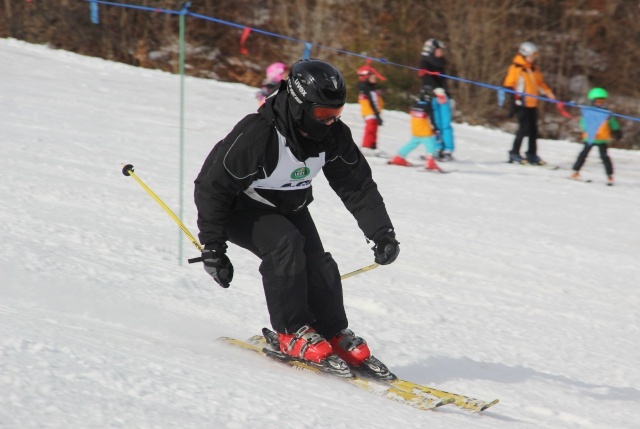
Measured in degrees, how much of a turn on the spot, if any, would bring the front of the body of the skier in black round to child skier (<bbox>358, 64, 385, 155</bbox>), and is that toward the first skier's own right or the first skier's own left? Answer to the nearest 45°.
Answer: approximately 135° to the first skier's own left

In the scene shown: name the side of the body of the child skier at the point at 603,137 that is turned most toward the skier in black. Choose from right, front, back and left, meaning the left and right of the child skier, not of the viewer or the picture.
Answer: front

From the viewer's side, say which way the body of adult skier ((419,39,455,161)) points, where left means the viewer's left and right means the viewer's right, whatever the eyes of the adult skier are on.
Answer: facing the viewer and to the right of the viewer
